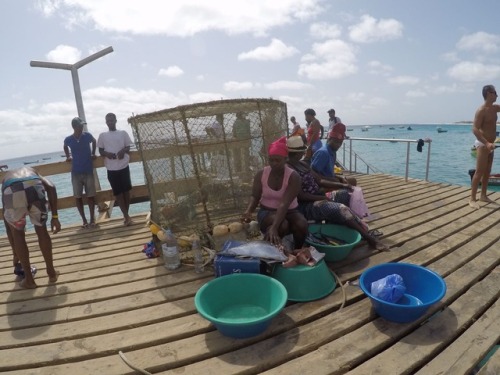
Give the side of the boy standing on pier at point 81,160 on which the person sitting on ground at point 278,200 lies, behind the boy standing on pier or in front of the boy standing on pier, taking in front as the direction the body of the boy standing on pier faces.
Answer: in front

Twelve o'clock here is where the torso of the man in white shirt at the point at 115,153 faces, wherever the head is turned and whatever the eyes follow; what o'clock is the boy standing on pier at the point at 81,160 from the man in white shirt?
The boy standing on pier is roughly at 4 o'clock from the man in white shirt.

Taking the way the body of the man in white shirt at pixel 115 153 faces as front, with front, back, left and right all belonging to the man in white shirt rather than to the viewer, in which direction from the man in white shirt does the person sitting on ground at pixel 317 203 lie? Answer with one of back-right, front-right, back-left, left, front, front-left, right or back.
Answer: front-left

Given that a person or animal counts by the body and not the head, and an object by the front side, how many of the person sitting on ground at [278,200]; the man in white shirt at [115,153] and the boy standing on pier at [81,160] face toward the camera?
3

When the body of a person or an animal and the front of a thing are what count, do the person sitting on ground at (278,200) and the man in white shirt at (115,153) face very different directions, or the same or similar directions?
same or similar directions

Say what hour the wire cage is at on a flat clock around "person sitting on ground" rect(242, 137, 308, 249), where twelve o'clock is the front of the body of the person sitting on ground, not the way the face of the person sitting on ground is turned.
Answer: The wire cage is roughly at 4 o'clock from the person sitting on ground.

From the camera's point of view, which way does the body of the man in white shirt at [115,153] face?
toward the camera

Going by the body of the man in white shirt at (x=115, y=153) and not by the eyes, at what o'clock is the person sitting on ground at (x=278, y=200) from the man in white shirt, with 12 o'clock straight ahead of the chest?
The person sitting on ground is roughly at 11 o'clock from the man in white shirt.

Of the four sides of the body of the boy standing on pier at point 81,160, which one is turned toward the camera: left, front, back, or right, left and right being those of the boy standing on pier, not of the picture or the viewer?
front

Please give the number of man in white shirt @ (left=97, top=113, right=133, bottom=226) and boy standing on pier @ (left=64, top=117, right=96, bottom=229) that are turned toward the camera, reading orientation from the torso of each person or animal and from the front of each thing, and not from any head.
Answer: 2

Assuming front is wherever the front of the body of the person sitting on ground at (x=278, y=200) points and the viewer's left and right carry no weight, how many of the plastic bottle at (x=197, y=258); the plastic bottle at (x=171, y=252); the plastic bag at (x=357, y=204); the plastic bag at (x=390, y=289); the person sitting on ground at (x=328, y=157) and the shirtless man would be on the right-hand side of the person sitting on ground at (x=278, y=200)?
2

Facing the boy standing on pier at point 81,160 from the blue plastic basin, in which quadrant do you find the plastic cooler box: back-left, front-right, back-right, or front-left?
front-left

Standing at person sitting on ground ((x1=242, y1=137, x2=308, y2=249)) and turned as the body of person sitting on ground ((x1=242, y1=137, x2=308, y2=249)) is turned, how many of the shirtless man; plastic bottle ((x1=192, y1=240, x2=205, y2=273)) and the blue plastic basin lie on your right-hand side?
1
